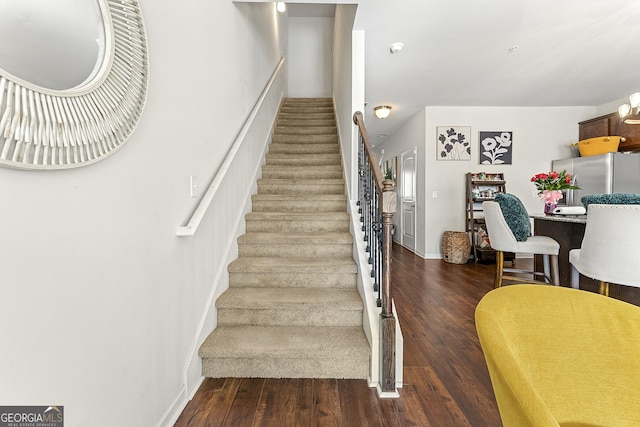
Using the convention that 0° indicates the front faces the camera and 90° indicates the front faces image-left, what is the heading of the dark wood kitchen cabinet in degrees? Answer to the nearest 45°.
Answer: approximately 45°

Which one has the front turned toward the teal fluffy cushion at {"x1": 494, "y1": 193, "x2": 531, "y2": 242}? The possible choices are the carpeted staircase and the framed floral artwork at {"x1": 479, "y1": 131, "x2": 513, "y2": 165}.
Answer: the framed floral artwork

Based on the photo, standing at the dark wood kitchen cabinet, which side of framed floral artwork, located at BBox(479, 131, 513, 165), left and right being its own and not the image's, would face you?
left

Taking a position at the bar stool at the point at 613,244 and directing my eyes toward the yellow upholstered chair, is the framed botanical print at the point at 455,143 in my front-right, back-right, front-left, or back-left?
back-right

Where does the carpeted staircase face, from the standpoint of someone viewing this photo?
facing the viewer

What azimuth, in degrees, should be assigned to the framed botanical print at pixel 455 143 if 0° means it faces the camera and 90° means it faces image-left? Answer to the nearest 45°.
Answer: approximately 0°

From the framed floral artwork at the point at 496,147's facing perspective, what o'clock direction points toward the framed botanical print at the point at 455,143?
The framed botanical print is roughly at 2 o'clock from the framed floral artwork.

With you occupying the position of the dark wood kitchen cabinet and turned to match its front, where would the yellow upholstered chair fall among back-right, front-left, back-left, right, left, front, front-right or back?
front-left

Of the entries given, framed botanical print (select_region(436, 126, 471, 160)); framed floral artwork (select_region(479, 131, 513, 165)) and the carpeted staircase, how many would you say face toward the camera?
3

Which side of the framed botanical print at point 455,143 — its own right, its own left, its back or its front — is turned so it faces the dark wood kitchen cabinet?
left
